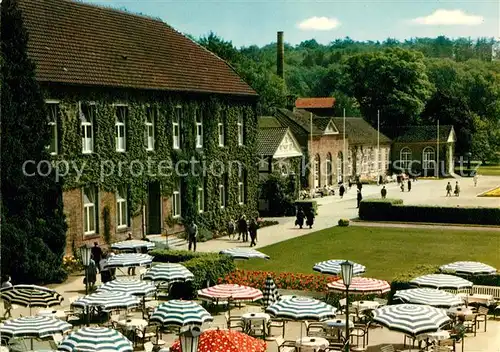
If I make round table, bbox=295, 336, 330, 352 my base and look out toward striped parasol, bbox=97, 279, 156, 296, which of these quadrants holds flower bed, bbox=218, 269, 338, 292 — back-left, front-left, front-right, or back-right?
front-right

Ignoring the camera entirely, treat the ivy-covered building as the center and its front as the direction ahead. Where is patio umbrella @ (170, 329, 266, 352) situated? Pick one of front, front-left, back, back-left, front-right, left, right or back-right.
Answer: front-right

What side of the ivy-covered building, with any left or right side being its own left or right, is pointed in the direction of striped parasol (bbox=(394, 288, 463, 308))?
front

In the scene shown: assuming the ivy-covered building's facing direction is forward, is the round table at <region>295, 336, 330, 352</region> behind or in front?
in front

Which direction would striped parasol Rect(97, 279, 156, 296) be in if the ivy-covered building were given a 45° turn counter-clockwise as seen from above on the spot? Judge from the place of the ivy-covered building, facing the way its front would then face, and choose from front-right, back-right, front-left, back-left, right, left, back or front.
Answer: right

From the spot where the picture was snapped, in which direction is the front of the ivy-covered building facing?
facing the viewer and to the right of the viewer

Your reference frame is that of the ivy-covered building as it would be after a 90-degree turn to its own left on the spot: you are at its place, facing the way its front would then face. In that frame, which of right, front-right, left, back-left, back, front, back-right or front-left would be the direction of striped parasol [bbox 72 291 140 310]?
back-right

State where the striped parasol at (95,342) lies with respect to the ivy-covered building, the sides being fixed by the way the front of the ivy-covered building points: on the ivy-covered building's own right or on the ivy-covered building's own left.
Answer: on the ivy-covered building's own right

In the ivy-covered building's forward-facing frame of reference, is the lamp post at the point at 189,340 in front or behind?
in front

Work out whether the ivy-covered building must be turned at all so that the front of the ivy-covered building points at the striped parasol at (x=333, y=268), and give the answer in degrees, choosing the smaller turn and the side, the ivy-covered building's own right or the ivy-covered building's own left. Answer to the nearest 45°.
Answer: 0° — it already faces it

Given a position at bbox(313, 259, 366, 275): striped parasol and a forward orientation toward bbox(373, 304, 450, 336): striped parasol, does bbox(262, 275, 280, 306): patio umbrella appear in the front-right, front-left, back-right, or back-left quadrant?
front-right

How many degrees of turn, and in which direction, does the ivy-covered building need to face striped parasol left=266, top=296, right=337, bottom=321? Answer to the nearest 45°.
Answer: approximately 45° to its right

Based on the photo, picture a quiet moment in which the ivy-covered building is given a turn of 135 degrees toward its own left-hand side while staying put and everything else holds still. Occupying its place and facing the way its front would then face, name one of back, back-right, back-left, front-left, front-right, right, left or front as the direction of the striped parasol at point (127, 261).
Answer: back

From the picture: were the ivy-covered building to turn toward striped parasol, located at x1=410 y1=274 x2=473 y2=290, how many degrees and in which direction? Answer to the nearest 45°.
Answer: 0° — it already faces it

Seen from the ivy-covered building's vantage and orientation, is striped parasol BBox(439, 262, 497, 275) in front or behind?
in front

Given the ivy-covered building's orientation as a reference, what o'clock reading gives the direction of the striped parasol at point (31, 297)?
The striped parasol is roughly at 2 o'clock from the ivy-covered building.

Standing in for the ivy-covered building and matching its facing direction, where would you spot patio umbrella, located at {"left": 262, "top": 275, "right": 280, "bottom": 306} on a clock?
The patio umbrella is roughly at 1 o'clock from the ivy-covered building.

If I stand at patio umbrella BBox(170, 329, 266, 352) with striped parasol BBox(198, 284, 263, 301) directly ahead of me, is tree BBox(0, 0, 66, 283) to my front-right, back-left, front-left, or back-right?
front-left
